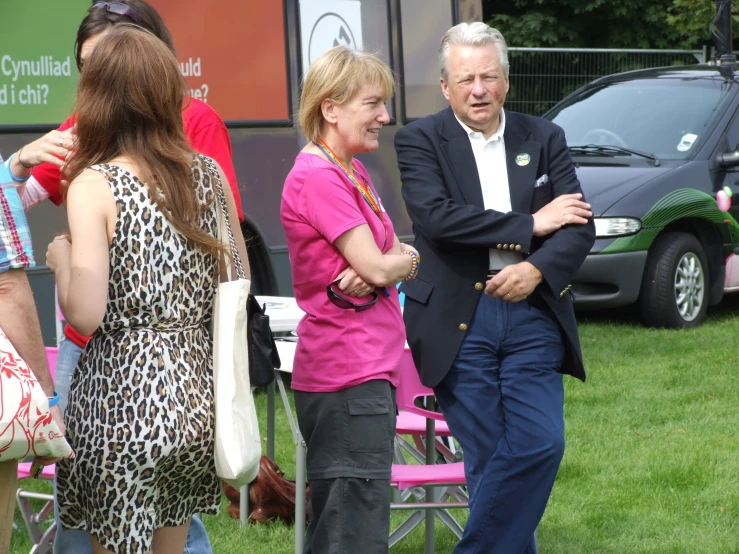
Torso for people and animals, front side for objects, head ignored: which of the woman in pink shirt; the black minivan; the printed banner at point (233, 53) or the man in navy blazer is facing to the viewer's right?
the woman in pink shirt

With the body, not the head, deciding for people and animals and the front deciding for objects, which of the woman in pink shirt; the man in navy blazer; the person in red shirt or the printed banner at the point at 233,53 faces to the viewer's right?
the woman in pink shirt

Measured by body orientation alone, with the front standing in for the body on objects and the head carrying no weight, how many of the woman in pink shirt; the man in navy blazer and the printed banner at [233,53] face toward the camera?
2

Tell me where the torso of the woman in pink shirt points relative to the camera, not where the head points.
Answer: to the viewer's right

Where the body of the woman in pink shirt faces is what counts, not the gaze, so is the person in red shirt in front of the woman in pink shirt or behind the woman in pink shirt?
behind

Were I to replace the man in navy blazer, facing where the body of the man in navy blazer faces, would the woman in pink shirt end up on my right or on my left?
on my right

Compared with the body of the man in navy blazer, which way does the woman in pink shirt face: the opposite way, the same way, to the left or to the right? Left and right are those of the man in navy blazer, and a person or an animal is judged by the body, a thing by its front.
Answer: to the left

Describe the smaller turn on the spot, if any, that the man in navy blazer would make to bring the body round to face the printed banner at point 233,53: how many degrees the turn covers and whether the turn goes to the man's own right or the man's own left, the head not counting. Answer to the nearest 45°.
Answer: approximately 135° to the man's own right

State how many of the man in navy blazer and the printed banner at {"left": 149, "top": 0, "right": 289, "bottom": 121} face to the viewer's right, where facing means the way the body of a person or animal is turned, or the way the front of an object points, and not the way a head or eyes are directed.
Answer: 0

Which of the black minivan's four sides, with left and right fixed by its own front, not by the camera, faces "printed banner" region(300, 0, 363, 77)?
front
